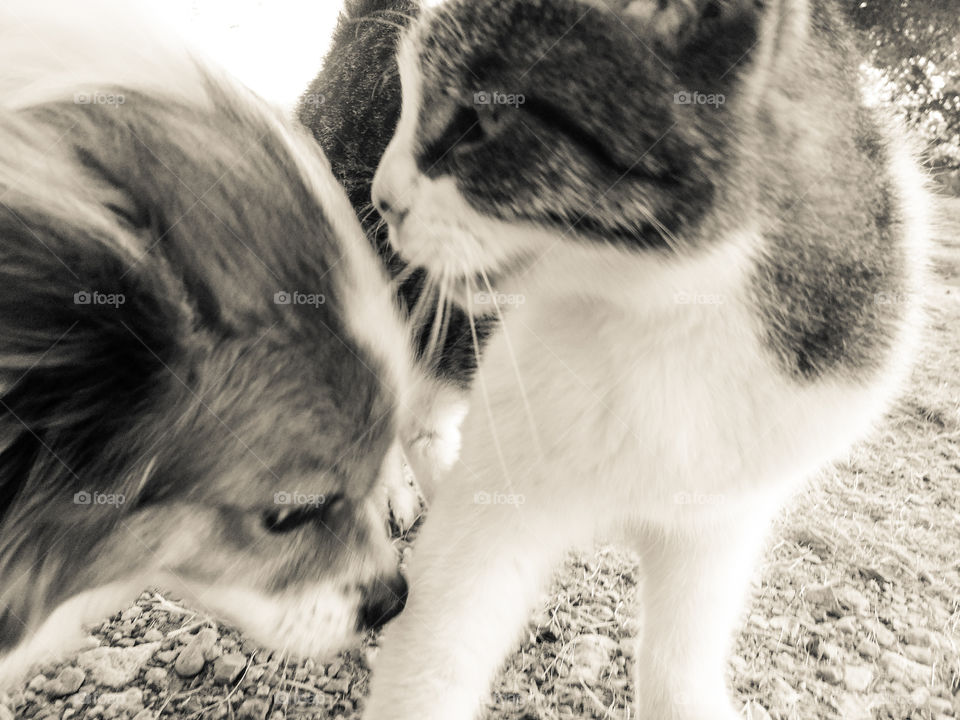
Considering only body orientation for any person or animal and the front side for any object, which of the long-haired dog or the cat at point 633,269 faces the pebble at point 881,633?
the long-haired dog

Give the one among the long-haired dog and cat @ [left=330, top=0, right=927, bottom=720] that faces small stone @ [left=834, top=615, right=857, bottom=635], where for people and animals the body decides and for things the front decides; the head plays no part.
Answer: the long-haired dog

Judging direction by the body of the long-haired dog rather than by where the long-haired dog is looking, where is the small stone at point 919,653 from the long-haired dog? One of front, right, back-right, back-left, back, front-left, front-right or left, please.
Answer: front

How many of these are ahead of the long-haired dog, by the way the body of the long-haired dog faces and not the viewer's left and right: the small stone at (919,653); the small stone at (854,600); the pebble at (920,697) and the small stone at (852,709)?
4

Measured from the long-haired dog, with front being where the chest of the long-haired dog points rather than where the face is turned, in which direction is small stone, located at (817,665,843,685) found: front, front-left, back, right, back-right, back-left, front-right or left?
front
